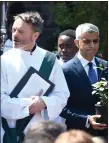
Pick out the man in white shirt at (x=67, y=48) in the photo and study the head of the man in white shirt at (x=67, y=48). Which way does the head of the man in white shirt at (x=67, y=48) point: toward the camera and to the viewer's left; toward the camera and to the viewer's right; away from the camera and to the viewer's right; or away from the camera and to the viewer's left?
toward the camera and to the viewer's left

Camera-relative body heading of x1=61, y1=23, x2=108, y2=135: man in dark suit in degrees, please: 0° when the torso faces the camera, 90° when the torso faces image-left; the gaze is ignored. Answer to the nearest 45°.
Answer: approximately 315°

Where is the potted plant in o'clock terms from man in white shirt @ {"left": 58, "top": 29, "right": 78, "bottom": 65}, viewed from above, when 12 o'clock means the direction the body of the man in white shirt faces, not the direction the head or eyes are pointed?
The potted plant is roughly at 10 o'clock from the man in white shirt.

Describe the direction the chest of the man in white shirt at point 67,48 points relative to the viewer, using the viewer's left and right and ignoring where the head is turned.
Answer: facing the viewer and to the left of the viewer

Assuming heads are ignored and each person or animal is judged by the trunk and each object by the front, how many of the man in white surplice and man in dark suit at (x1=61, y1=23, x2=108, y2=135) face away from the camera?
0

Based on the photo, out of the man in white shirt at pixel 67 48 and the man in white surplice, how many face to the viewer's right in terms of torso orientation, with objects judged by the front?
0

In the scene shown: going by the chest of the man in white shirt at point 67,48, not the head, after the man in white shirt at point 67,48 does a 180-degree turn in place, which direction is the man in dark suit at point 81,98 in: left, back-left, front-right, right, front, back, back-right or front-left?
back-right

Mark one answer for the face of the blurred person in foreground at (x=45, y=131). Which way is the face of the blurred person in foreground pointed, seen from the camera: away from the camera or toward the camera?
away from the camera

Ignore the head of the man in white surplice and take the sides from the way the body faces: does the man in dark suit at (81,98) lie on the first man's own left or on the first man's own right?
on the first man's own left

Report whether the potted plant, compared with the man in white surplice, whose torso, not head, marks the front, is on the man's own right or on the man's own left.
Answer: on the man's own left
